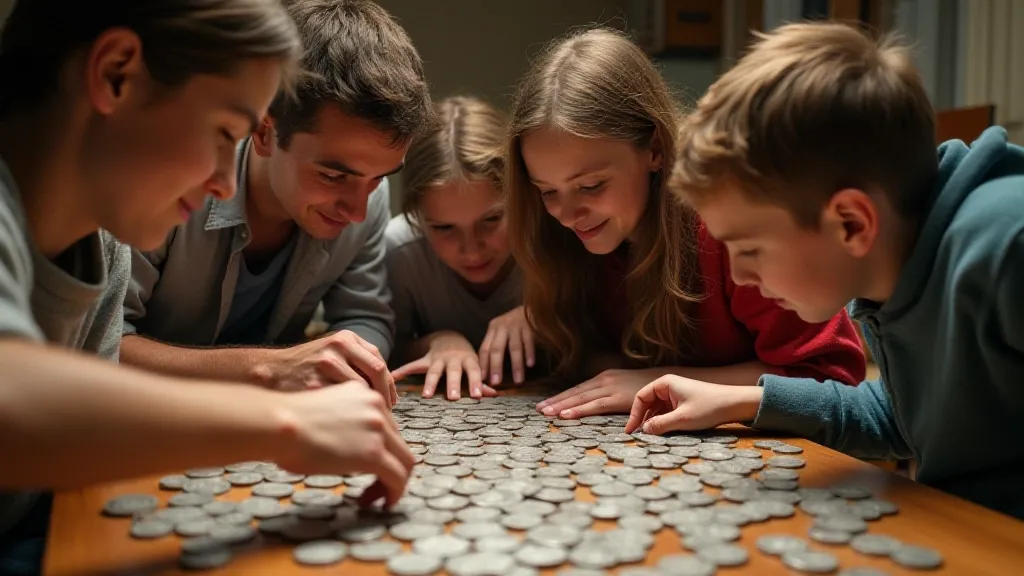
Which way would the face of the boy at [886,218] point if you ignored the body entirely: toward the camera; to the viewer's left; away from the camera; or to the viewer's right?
to the viewer's left

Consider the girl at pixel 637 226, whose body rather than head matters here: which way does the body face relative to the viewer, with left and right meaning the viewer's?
facing the viewer and to the left of the viewer

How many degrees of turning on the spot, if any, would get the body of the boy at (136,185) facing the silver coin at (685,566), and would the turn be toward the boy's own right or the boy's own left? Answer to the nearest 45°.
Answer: approximately 45° to the boy's own right

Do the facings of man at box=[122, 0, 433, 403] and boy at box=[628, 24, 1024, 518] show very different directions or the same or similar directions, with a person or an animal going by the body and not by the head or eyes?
very different directions

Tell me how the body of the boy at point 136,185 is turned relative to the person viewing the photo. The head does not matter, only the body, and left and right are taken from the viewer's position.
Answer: facing to the right of the viewer

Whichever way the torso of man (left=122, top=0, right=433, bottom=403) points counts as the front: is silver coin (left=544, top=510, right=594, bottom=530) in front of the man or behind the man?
in front

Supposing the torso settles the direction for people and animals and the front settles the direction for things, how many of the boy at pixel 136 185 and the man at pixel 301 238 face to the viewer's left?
0

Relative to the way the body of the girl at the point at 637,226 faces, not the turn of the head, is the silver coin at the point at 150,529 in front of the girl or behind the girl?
in front

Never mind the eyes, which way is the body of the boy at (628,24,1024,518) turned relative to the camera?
to the viewer's left
